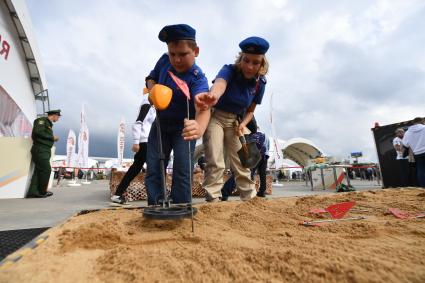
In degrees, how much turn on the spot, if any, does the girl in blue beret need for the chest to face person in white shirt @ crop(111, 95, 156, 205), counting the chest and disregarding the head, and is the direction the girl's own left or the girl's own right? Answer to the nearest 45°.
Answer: approximately 135° to the girl's own right

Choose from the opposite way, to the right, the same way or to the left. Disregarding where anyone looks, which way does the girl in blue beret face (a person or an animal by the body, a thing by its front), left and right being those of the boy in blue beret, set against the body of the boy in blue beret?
the same way

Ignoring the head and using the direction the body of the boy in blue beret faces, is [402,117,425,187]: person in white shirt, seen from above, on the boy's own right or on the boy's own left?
on the boy's own left

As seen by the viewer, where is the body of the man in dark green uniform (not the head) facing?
to the viewer's right

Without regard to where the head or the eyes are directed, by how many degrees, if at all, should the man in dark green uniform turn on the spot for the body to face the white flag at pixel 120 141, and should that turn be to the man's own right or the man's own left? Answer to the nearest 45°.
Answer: approximately 45° to the man's own left

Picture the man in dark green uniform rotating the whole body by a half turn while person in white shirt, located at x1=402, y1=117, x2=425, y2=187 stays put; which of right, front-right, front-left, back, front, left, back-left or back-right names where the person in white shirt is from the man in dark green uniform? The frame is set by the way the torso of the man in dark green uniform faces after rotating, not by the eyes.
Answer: back-left

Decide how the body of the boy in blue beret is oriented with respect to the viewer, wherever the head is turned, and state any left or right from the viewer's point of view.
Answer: facing the viewer

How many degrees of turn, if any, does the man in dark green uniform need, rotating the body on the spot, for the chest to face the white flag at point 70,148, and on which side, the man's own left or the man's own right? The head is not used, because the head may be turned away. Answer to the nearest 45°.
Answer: approximately 90° to the man's own left

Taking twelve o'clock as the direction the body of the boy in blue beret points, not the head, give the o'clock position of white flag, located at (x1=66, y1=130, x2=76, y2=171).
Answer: The white flag is roughly at 5 o'clock from the boy in blue beret.
